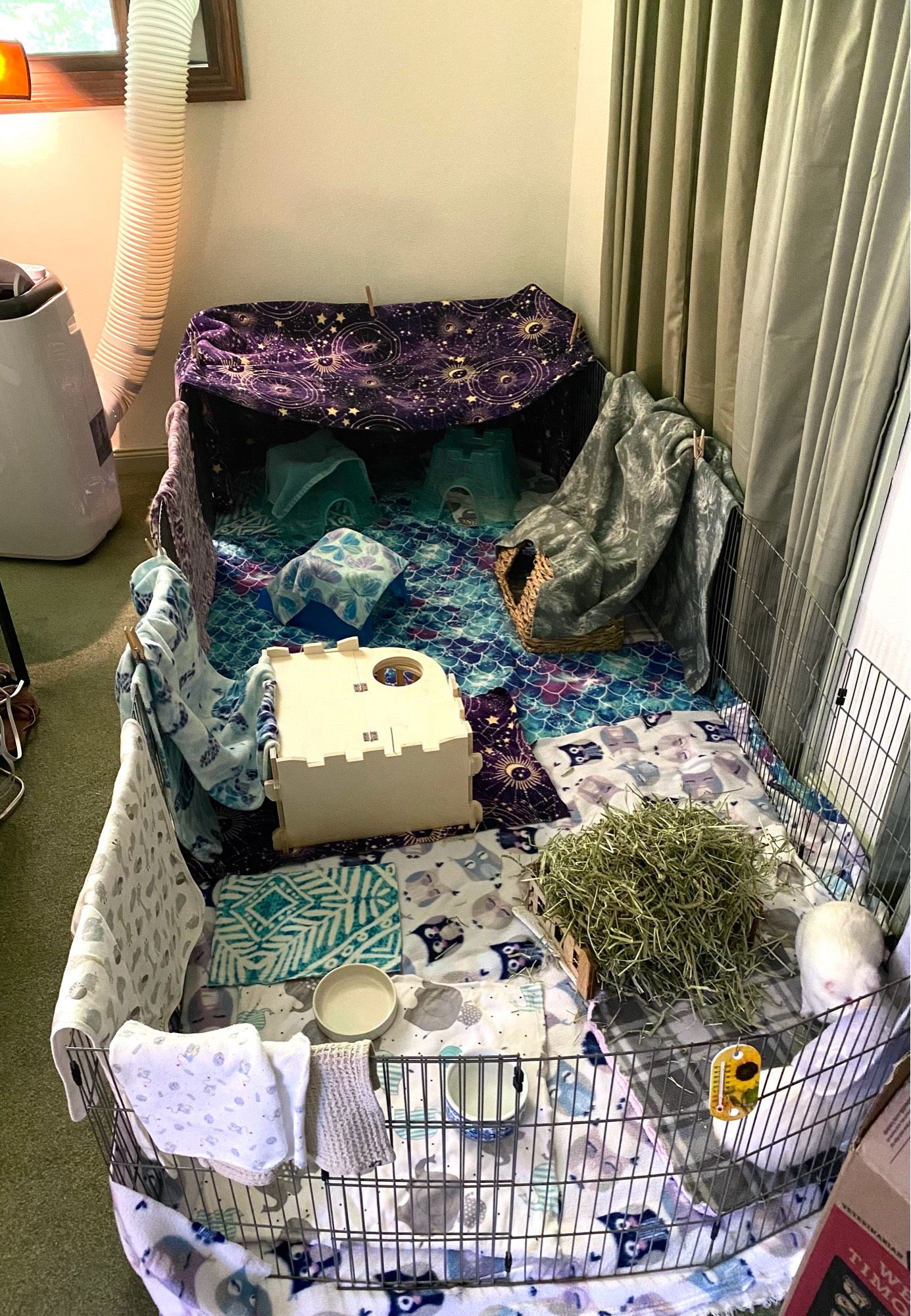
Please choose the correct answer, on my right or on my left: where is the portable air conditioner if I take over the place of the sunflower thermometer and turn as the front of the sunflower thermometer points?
on my right

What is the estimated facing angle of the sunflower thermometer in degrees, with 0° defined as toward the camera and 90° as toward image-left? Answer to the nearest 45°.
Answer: approximately 0°

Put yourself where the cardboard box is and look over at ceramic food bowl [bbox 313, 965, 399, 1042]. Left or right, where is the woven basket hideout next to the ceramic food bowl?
right

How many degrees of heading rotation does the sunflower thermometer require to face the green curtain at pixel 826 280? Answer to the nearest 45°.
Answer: approximately 180°

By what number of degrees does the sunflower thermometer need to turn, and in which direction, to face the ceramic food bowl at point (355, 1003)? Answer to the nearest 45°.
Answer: approximately 90° to its right

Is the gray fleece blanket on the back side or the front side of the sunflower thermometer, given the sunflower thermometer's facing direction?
on the back side

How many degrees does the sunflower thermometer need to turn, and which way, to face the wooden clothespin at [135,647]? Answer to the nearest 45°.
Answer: approximately 90° to its right

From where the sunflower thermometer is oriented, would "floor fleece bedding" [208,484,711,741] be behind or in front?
behind
